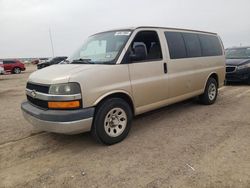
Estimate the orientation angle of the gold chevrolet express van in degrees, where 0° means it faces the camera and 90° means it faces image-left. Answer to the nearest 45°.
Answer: approximately 45°

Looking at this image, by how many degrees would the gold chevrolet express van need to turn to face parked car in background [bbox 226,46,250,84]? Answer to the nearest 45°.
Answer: approximately 180°

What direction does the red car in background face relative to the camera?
to the viewer's left

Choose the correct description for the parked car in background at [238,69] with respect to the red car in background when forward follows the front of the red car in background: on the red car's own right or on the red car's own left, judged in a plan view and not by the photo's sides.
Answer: on the red car's own left

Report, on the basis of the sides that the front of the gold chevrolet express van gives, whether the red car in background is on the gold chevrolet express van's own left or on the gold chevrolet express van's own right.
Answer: on the gold chevrolet express van's own right
